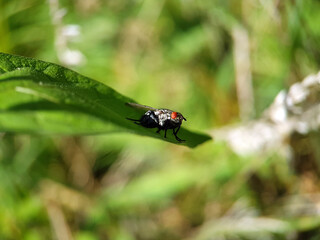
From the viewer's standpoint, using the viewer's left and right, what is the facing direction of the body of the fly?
facing to the right of the viewer
